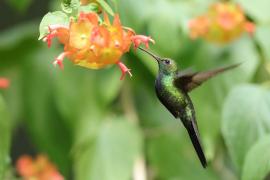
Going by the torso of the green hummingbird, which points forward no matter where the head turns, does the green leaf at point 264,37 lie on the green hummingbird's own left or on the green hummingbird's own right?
on the green hummingbird's own right

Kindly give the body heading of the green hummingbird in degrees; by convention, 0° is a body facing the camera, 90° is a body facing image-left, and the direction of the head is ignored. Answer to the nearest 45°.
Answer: approximately 90°

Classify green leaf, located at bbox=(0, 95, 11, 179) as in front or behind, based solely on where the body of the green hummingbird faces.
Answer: in front

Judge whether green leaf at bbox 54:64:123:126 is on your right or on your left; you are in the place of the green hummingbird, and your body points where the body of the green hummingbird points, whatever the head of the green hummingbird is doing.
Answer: on your right

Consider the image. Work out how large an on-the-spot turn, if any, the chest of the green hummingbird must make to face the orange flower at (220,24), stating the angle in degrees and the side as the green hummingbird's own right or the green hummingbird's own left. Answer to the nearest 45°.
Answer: approximately 90° to the green hummingbird's own right
